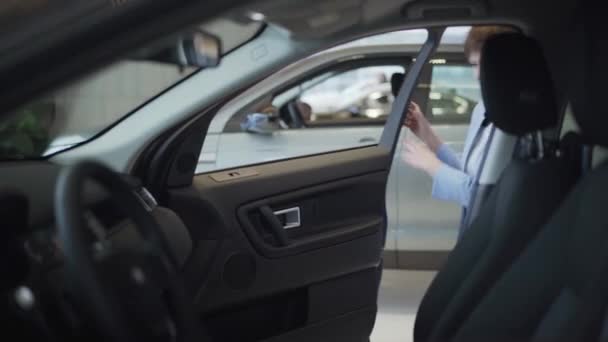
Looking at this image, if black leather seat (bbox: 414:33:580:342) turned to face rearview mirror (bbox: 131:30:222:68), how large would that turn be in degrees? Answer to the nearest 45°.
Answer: approximately 45° to its left

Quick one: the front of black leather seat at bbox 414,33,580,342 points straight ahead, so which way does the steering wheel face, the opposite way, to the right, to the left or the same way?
the opposite way

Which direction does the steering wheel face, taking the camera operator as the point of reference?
facing the viewer and to the right of the viewer

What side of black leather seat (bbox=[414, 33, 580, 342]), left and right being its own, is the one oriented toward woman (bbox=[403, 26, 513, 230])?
right

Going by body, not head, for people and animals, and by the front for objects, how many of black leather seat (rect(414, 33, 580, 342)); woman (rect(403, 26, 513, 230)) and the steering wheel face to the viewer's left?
2

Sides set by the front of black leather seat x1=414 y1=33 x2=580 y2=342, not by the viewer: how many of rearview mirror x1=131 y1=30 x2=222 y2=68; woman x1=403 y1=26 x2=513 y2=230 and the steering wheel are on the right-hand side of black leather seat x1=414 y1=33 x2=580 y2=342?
1

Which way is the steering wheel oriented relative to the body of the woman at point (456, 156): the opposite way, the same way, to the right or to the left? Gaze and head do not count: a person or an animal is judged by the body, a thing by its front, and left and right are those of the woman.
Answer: the opposite way

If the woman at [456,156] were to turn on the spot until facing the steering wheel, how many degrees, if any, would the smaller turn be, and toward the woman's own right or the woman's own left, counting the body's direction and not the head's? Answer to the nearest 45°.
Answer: approximately 90° to the woman's own left

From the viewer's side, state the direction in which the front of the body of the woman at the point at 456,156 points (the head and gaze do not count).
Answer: to the viewer's left

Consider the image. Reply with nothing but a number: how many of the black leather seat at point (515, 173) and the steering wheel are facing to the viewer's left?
1

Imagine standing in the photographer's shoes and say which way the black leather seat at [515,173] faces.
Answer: facing to the left of the viewer
